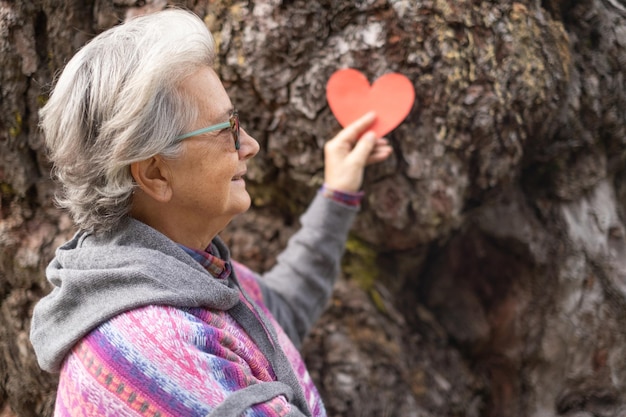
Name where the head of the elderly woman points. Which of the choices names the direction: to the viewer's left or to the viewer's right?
to the viewer's right

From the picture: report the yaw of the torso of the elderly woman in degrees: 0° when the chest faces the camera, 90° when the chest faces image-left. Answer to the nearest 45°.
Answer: approximately 270°
